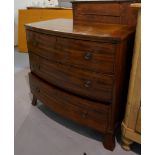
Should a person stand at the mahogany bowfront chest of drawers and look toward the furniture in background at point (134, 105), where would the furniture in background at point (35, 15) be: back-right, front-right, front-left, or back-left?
back-left

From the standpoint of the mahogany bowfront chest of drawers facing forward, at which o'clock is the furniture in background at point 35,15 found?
The furniture in background is roughly at 4 o'clock from the mahogany bowfront chest of drawers.

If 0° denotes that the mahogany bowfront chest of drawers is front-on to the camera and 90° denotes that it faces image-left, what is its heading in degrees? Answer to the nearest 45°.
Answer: approximately 45°
